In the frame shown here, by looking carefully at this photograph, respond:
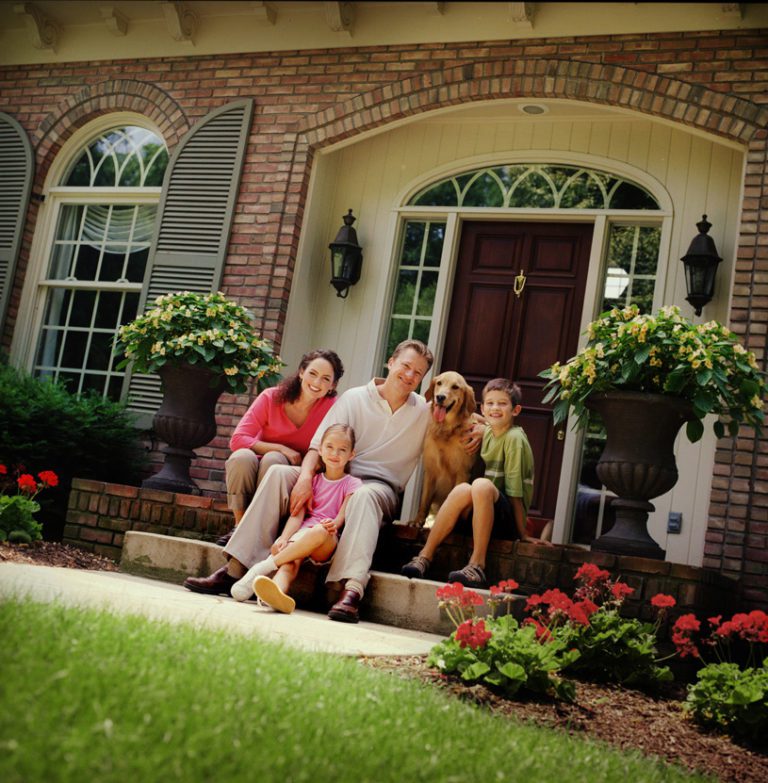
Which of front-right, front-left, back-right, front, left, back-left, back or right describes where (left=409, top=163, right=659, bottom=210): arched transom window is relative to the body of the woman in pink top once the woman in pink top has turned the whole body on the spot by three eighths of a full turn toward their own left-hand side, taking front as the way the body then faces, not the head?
front

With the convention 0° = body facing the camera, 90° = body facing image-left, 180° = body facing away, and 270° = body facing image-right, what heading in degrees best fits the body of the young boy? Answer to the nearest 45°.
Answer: approximately 45°

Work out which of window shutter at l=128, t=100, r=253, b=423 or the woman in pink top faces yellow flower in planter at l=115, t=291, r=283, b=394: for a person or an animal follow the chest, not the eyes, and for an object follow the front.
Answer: the window shutter

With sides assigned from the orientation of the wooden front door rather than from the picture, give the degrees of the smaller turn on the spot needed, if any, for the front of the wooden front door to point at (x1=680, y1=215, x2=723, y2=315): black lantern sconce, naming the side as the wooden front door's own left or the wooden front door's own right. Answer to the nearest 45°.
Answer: approximately 45° to the wooden front door's own left
